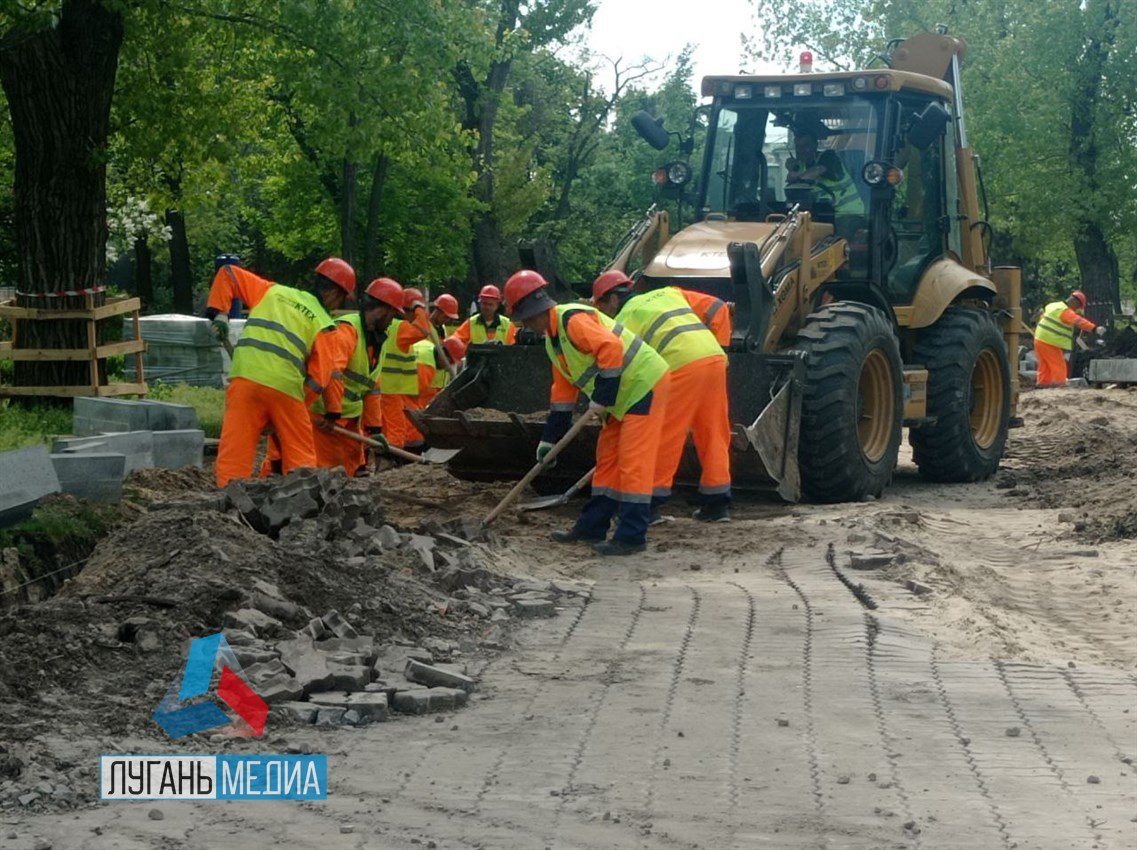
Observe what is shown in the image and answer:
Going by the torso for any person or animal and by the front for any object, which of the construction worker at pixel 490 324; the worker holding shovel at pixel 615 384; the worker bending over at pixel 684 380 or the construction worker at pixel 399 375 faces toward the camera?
the construction worker at pixel 490 324

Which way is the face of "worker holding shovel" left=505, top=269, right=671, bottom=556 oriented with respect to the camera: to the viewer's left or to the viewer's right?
to the viewer's left

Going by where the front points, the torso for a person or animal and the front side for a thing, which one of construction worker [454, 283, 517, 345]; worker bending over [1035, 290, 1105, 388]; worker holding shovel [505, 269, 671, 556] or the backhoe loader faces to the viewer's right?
the worker bending over

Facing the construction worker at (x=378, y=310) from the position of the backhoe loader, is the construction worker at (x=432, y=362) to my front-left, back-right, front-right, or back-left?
front-right

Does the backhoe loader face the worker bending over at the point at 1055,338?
no

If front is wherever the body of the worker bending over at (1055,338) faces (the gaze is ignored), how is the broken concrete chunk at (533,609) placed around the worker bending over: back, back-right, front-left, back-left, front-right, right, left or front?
right

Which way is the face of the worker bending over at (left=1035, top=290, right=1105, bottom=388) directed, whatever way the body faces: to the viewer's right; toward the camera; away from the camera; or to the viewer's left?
to the viewer's right

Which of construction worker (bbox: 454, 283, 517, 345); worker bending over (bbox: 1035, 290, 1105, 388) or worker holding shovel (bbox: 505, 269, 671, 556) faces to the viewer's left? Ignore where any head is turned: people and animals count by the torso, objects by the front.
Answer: the worker holding shovel

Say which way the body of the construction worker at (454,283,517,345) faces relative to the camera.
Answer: toward the camera

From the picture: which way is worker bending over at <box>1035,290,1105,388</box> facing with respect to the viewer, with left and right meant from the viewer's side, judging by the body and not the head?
facing to the right of the viewer

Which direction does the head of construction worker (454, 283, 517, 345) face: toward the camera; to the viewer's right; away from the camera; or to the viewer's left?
toward the camera

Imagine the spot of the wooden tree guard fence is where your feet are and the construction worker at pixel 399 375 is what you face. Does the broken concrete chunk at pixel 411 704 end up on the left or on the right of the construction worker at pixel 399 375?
right

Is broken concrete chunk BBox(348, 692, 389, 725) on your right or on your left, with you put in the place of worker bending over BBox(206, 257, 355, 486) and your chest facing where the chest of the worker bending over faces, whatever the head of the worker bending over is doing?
on your right

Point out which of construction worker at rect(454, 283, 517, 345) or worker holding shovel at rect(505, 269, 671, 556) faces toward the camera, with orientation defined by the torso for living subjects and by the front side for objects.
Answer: the construction worker

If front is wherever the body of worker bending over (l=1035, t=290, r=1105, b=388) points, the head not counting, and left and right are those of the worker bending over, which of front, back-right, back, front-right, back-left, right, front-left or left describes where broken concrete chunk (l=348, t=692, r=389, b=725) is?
right

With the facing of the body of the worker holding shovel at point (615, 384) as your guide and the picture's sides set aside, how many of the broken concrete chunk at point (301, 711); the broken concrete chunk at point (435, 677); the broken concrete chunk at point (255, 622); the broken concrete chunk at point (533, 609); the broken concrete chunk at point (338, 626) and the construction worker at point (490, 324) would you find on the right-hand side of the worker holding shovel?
1

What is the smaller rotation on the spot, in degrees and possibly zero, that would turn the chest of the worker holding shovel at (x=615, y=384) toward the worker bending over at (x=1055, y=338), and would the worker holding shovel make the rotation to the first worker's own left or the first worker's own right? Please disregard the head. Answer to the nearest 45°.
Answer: approximately 135° to the first worker's own right

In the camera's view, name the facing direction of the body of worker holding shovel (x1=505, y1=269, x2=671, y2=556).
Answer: to the viewer's left

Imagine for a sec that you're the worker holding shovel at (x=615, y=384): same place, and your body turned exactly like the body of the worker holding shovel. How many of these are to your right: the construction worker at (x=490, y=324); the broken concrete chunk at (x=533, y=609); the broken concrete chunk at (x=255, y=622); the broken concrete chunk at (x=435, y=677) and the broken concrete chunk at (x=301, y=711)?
1
